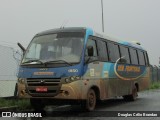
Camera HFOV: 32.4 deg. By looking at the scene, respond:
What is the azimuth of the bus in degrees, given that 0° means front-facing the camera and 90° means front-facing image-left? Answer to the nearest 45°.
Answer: approximately 45°
